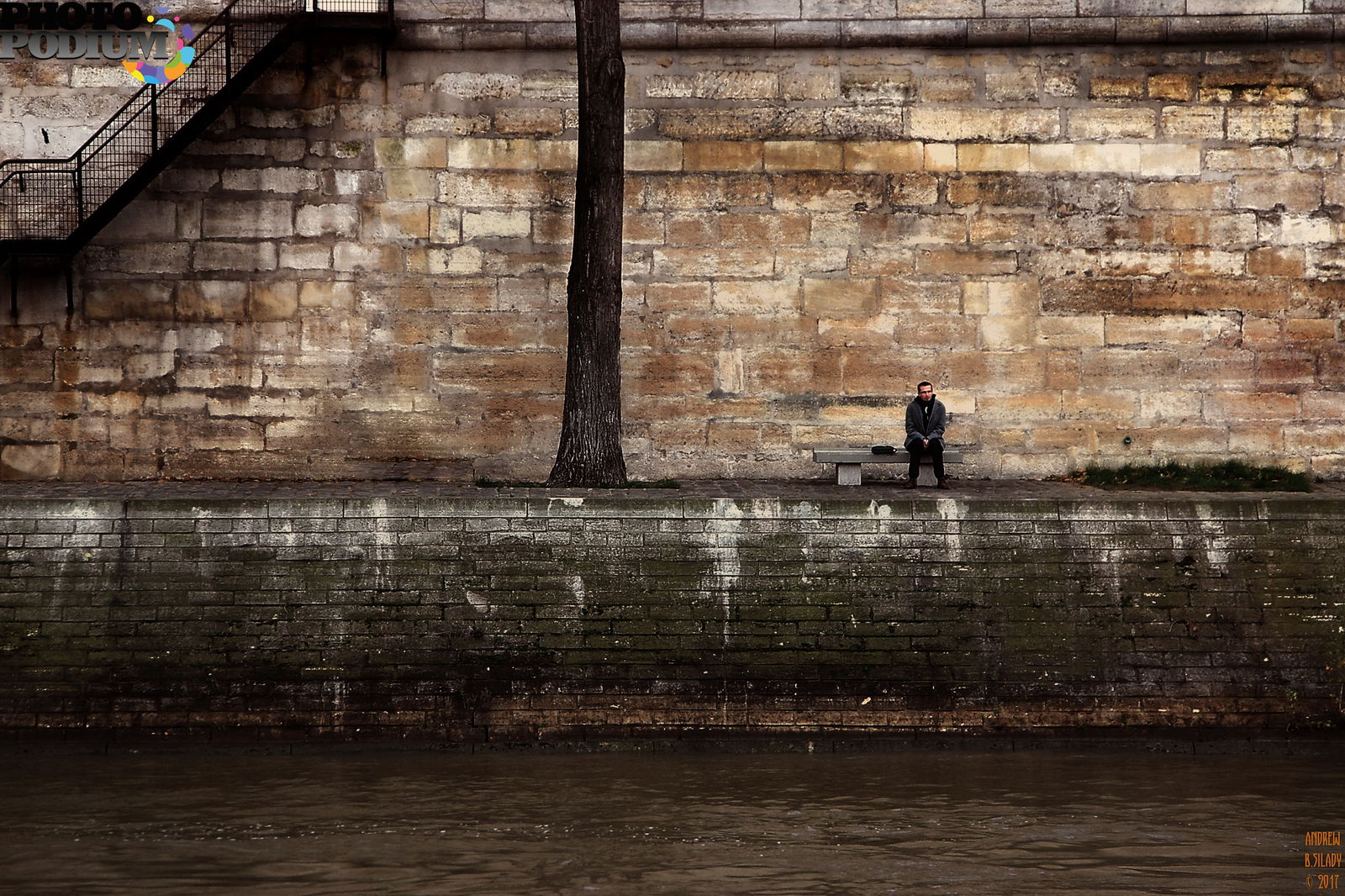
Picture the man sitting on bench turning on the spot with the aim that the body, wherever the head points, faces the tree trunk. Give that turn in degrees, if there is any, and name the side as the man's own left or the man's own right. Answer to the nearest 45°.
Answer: approximately 90° to the man's own right

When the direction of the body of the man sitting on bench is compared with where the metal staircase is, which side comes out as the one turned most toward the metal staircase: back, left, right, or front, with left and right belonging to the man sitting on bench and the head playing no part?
right

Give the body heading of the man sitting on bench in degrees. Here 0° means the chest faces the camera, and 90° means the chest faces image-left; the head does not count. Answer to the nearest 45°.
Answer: approximately 0°
